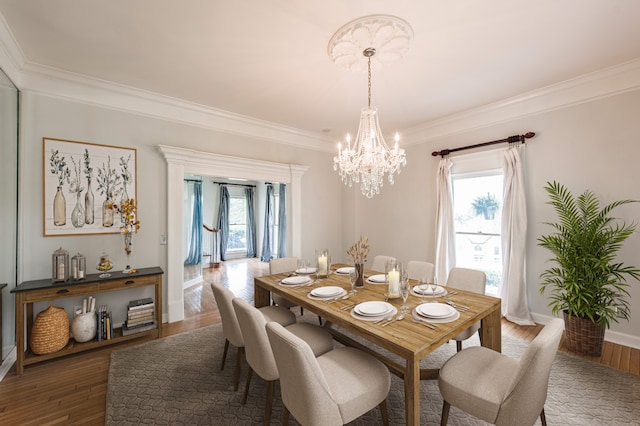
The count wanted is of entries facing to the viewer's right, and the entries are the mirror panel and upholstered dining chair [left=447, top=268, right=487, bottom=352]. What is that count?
1

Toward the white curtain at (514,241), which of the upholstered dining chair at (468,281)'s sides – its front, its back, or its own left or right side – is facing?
back

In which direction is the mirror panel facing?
to the viewer's right

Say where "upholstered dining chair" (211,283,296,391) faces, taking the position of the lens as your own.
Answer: facing away from the viewer and to the right of the viewer

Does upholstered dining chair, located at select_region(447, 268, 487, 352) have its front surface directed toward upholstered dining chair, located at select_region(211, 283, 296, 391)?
yes

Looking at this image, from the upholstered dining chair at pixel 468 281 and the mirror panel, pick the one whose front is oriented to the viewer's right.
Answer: the mirror panel

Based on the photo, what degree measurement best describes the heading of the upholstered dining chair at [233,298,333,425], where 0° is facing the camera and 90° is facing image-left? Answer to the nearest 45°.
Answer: approximately 225°

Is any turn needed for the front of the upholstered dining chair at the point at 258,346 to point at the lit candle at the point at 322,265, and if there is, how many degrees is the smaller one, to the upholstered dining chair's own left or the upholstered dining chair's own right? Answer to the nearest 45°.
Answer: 0° — it already faces it
